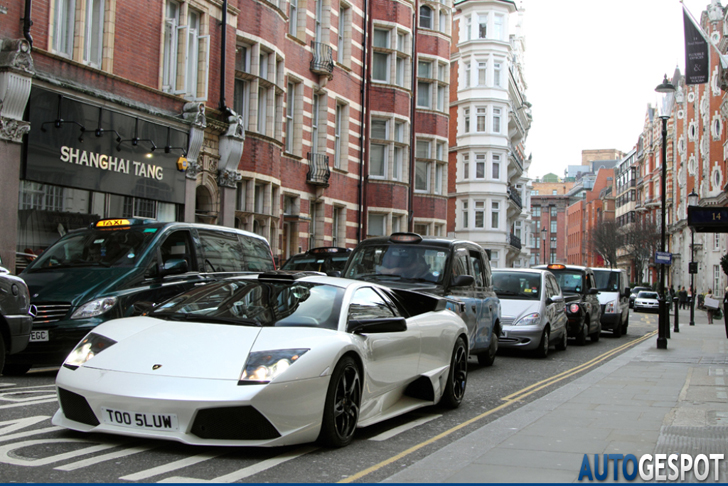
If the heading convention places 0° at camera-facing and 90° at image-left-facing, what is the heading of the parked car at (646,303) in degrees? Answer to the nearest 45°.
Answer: approximately 0°

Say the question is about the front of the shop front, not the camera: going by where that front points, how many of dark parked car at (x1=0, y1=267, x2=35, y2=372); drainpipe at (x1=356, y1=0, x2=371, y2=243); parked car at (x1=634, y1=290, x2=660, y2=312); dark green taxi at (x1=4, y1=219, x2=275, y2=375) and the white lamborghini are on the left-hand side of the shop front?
2

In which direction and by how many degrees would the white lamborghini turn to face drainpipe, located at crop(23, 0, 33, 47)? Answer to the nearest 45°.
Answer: approximately 90° to its right

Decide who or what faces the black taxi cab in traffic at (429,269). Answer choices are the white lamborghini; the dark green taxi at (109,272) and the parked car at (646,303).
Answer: the parked car at (646,303)

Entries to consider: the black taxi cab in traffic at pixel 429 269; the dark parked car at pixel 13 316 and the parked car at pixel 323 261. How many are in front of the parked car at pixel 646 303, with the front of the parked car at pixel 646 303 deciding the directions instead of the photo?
3

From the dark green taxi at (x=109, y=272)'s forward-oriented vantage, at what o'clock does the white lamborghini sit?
The white lamborghini is roughly at 10 o'clock from the dark green taxi.

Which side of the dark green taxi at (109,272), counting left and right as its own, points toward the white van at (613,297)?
back

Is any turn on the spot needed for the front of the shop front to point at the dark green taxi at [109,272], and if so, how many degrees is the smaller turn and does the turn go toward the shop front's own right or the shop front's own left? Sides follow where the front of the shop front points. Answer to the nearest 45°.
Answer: approximately 45° to the shop front's own right

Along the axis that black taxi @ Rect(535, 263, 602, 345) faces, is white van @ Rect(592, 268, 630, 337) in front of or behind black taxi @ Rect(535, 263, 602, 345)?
behind

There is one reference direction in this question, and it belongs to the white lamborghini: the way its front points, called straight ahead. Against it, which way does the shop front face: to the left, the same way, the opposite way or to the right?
to the left

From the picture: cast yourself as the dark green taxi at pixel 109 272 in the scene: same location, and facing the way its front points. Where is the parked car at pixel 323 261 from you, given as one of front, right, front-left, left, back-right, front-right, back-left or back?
back

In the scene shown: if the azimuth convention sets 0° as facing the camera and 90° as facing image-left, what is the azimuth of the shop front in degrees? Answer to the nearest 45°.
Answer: approximately 315°

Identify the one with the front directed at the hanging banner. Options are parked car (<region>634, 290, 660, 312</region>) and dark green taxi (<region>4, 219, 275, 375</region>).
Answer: the parked car

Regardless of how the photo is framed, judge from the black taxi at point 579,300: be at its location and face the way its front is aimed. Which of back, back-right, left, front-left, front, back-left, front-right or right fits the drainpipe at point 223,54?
front-right

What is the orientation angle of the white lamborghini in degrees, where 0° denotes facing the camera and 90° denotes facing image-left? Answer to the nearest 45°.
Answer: approximately 45°

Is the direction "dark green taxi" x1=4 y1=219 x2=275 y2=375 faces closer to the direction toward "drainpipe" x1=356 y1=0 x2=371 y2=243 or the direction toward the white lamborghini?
the white lamborghini
